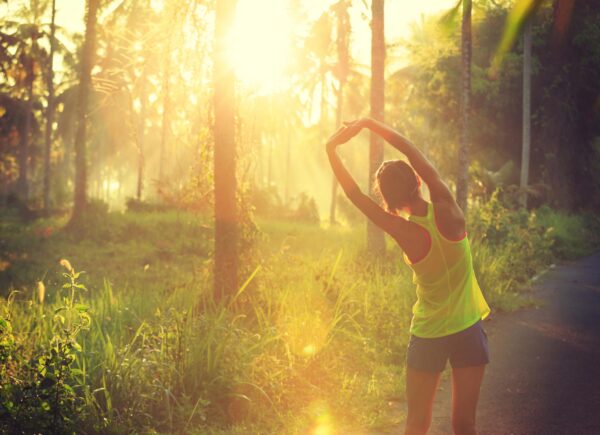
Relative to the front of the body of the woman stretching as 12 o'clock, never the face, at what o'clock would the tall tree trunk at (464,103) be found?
The tall tree trunk is roughly at 12 o'clock from the woman stretching.

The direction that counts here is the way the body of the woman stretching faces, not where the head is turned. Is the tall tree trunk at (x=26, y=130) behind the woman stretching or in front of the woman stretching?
in front

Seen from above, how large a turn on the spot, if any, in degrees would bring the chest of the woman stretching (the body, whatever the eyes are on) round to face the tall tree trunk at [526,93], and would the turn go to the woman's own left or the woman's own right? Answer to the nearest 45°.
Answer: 0° — they already face it

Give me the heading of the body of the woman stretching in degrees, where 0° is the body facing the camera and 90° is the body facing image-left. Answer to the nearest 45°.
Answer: approximately 180°

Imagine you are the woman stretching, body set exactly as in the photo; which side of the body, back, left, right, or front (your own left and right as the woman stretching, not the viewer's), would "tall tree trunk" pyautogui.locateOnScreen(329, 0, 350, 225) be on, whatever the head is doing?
front
